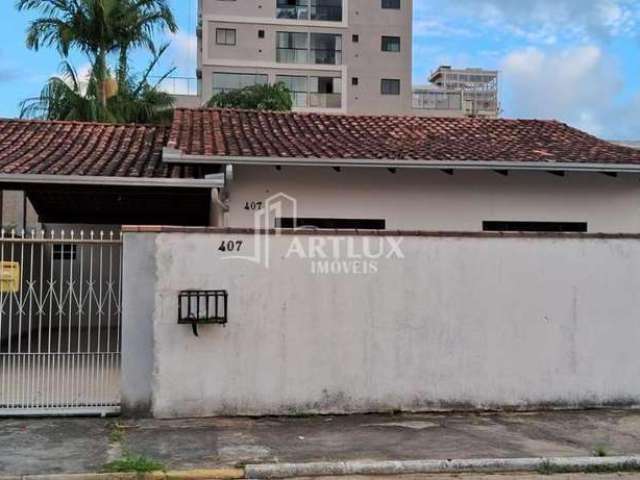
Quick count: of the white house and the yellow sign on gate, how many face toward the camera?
2

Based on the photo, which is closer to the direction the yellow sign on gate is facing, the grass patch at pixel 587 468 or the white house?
the grass patch

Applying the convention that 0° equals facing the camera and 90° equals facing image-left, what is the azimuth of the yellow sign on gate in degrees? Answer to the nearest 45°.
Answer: approximately 0°

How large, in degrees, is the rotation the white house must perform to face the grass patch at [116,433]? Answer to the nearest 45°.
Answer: approximately 45° to its right

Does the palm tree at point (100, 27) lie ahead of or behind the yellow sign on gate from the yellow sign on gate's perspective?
behind

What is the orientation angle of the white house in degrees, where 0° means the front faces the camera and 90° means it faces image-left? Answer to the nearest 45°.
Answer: approximately 0°

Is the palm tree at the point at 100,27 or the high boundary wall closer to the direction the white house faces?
the high boundary wall

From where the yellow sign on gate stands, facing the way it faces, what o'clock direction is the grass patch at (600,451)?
The grass patch is roughly at 10 o'clock from the yellow sign on gate.

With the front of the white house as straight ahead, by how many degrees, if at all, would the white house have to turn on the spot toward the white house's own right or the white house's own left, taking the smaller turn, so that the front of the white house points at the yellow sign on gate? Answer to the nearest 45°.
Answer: approximately 45° to the white house's own right

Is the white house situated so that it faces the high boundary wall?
yes
